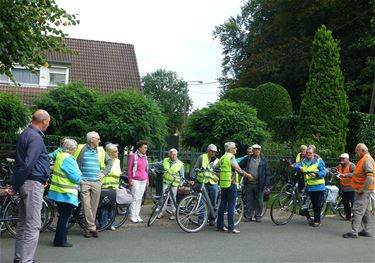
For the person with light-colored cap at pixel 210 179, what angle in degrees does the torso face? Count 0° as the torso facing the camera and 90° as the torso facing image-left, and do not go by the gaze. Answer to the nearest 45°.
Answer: approximately 315°

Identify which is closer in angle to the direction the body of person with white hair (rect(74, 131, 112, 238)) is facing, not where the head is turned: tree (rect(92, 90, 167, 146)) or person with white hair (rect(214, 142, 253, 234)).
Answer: the person with white hair

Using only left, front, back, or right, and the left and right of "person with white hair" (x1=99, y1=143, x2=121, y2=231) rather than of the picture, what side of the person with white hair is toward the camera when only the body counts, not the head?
right

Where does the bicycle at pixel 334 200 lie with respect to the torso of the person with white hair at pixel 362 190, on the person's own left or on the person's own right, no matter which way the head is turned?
on the person's own right
